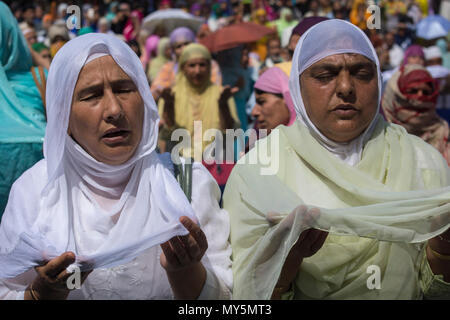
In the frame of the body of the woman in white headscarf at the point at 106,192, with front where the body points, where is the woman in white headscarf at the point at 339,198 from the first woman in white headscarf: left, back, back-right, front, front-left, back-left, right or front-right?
left

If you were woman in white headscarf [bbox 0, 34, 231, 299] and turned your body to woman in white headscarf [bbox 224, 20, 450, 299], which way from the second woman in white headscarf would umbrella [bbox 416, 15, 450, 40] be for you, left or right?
left

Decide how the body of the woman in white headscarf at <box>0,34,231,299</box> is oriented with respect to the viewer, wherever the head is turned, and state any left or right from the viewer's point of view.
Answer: facing the viewer

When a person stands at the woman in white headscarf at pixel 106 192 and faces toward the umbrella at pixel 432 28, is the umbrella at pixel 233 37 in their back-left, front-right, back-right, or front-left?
front-left

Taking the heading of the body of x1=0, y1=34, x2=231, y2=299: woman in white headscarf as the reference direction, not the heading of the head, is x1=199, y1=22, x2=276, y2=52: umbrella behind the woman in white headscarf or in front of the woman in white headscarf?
behind

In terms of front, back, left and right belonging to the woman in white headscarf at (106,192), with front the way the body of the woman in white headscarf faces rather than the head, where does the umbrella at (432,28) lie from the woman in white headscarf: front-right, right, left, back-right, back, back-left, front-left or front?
back-left

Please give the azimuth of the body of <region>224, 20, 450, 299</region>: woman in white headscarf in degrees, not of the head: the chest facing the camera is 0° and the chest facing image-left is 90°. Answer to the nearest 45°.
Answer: approximately 0°

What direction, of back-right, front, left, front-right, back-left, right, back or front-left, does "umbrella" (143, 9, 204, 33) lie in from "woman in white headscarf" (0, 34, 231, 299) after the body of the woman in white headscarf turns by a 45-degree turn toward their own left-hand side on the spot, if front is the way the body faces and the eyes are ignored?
back-left

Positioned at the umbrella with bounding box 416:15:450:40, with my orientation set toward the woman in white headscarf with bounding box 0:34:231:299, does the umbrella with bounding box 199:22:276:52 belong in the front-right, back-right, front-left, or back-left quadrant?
front-right

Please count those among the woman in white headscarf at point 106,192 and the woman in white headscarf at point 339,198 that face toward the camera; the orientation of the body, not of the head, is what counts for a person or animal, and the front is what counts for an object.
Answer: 2

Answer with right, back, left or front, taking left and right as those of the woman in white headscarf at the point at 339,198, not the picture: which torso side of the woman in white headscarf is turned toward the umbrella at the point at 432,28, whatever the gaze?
back

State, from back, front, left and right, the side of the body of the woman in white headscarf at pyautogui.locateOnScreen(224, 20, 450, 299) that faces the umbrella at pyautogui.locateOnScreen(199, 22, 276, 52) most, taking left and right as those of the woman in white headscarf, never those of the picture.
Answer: back
